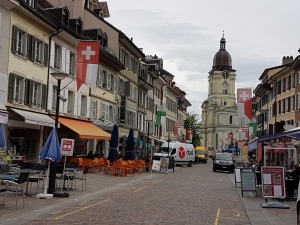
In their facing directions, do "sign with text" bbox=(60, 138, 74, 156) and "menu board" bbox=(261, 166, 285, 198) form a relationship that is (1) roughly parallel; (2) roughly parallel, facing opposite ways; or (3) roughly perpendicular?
roughly parallel

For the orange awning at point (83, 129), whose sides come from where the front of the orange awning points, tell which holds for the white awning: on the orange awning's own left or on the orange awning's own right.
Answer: on the orange awning's own right

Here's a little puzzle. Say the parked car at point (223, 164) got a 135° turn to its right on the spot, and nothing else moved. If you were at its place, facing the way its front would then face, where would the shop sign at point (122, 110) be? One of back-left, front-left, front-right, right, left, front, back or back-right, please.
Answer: front-left

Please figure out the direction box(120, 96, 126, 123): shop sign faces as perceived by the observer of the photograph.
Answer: facing the viewer

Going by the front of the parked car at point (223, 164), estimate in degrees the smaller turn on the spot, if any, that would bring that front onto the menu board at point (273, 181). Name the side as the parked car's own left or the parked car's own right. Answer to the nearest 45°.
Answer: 0° — it already faces it

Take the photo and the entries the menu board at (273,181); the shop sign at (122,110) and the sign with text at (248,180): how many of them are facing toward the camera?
3

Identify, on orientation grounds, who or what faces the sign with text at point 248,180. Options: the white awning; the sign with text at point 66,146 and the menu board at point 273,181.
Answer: the white awning

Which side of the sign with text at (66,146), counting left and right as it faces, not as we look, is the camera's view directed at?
front

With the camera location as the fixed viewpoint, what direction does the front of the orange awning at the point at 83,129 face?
facing the viewer and to the right of the viewer

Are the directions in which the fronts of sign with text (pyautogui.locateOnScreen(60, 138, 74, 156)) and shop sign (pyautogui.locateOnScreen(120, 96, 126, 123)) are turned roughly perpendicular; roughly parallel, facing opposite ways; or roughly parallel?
roughly parallel

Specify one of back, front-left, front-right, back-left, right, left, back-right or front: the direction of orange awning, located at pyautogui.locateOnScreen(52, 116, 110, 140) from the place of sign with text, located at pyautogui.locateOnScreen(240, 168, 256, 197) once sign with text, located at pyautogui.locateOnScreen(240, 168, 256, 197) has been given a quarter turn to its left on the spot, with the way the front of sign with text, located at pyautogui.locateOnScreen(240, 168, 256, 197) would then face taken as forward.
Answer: back-left

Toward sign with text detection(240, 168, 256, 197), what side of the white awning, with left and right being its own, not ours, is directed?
front

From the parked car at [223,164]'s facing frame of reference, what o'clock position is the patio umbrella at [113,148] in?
The patio umbrella is roughly at 1 o'clock from the parked car.

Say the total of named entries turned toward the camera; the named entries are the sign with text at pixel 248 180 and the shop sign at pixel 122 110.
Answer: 2

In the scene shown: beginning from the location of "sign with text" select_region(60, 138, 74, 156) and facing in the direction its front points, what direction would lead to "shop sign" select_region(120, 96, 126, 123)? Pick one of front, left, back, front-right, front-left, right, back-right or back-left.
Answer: back

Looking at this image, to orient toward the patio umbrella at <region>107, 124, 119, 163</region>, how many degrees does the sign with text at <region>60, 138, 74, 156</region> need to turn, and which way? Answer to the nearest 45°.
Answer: approximately 180°

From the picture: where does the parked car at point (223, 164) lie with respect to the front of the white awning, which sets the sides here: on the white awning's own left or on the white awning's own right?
on the white awning's own left
